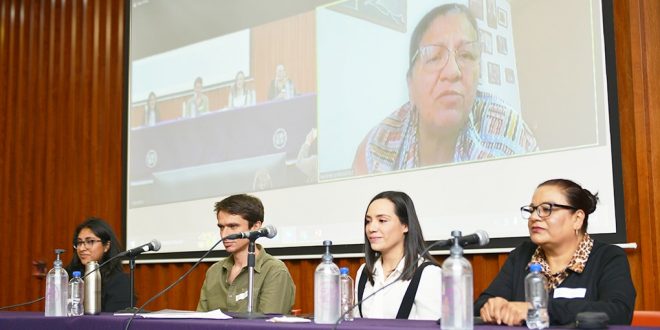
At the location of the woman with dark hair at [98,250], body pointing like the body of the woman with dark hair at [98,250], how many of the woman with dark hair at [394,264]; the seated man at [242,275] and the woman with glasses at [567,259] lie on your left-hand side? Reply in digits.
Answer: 3

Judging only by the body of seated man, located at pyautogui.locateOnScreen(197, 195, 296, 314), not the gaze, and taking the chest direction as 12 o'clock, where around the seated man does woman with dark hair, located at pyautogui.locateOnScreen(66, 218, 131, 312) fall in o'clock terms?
The woman with dark hair is roughly at 3 o'clock from the seated man.

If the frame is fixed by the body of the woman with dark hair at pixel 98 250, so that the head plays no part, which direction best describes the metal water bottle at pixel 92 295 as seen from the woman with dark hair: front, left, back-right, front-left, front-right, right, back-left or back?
front-left

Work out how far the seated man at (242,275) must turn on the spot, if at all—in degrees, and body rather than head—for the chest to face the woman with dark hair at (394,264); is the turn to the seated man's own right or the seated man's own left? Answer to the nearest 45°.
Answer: approximately 90° to the seated man's own left

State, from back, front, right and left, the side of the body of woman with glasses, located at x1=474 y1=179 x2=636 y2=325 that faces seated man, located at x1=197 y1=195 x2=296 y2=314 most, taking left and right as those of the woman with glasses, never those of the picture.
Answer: right

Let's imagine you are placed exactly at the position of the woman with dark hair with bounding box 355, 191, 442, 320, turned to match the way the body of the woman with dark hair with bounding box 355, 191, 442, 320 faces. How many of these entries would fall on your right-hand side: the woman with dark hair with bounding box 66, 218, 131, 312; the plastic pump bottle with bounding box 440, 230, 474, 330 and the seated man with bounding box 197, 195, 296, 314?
2

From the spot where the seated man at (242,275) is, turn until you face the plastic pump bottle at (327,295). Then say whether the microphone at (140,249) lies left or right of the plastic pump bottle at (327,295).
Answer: right

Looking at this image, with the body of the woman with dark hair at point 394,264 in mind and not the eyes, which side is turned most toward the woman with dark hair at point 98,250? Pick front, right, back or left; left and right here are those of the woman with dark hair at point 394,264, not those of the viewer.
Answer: right

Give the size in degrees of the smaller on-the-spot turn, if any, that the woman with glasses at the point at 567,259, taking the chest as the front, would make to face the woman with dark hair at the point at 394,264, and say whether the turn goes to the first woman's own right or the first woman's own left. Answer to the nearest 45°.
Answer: approximately 90° to the first woman's own right
